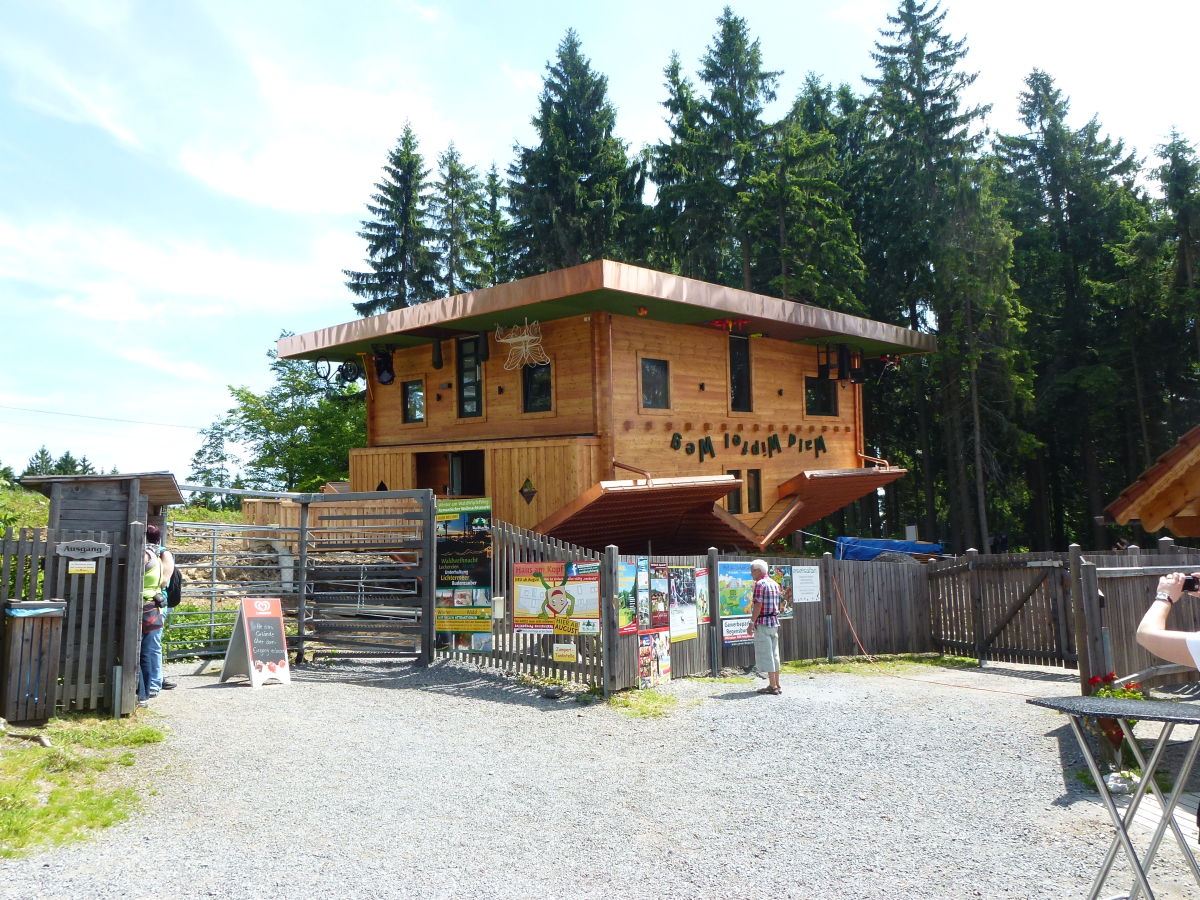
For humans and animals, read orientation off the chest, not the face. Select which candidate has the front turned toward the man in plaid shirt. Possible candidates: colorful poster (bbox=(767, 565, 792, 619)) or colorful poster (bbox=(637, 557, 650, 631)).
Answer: colorful poster (bbox=(767, 565, 792, 619))

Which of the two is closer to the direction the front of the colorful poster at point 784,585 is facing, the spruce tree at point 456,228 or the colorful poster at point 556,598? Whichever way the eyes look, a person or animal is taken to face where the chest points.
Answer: the colorful poster

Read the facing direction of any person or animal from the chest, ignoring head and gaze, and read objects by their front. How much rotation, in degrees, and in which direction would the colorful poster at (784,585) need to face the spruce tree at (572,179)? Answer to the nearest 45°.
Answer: approximately 180°

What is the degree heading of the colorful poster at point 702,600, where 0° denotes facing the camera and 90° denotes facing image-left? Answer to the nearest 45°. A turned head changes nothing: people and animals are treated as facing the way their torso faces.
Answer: approximately 315°

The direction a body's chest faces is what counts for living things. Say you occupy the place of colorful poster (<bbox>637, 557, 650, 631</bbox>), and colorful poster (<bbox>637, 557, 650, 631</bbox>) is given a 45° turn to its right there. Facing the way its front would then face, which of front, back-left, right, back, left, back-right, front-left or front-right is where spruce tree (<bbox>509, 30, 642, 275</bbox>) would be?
back-right

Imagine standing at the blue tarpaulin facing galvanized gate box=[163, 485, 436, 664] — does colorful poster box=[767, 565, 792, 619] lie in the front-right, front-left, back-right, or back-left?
front-left

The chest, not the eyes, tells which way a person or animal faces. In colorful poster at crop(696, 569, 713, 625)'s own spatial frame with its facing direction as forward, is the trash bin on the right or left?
on its right

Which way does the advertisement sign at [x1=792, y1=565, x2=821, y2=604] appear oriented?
toward the camera

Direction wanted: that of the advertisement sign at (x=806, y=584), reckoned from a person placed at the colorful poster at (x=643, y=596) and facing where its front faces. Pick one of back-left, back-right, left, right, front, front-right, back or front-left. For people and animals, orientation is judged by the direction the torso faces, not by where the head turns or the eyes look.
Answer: back-left

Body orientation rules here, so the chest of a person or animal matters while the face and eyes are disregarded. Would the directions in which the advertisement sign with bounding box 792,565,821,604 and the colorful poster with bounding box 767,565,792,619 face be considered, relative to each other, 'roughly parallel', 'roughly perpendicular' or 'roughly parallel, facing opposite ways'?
roughly parallel

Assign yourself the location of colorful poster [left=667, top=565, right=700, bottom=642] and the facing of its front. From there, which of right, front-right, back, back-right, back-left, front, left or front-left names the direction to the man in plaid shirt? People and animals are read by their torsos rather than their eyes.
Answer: front

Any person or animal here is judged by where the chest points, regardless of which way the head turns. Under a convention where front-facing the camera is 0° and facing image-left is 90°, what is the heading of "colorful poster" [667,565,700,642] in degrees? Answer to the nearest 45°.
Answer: approximately 315°

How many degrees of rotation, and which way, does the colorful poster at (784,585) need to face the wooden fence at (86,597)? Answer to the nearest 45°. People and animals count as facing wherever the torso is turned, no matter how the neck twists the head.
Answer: approximately 45° to its right

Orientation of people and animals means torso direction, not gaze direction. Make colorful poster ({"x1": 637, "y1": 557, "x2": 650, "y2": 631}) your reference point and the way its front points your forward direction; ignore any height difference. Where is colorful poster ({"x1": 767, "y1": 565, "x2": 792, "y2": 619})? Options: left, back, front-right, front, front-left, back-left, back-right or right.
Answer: back-left
